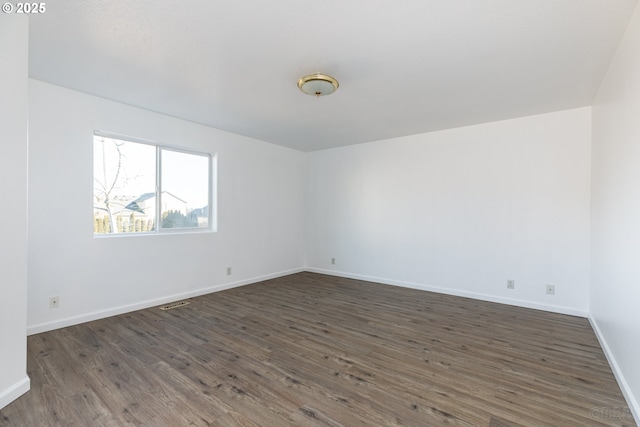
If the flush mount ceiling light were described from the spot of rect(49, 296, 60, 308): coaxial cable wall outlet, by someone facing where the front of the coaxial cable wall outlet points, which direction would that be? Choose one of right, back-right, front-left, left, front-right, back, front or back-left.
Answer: front-left

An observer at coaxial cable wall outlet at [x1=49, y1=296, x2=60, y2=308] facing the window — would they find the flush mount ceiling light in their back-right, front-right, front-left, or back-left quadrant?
front-right

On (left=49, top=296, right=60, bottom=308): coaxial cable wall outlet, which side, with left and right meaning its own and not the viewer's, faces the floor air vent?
left

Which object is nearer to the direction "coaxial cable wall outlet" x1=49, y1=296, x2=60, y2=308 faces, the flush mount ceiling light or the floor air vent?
the flush mount ceiling light

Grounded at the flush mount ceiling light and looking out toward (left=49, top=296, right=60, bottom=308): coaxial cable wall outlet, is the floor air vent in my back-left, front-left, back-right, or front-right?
front-right

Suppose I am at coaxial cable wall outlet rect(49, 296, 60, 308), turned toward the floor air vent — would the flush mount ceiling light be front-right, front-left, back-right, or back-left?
front-right
